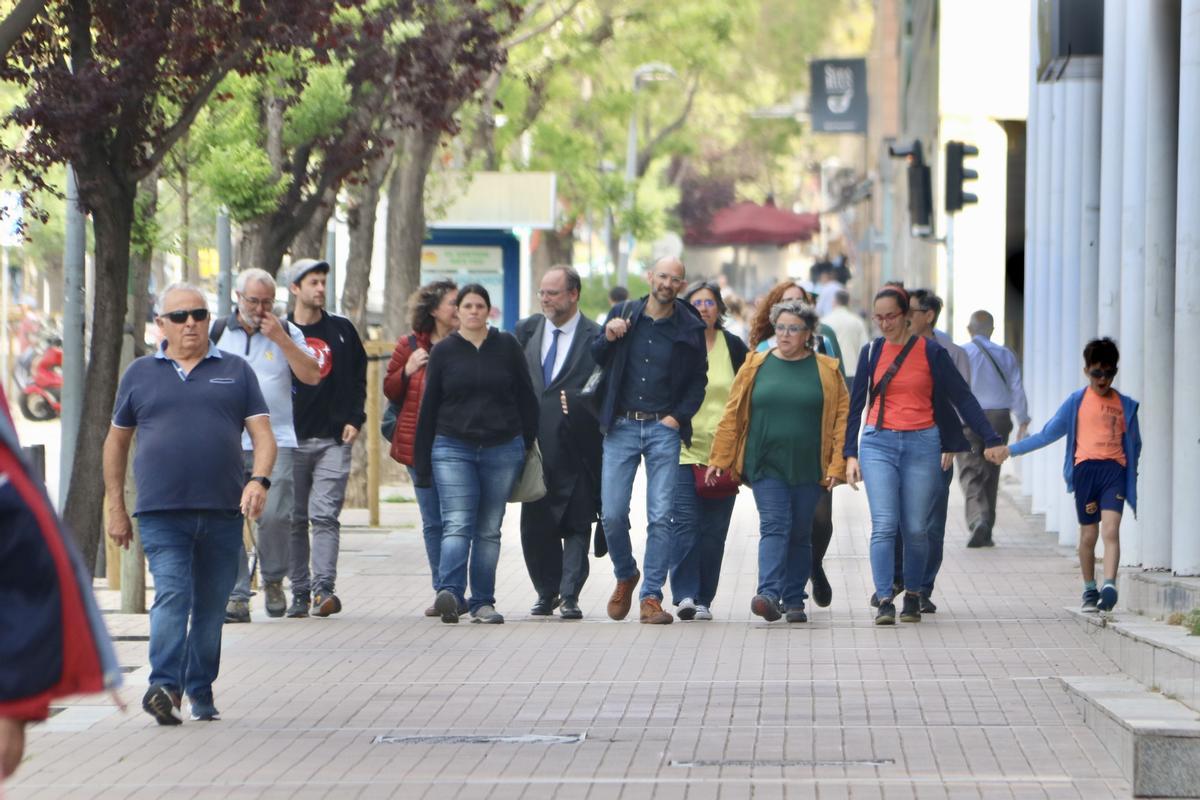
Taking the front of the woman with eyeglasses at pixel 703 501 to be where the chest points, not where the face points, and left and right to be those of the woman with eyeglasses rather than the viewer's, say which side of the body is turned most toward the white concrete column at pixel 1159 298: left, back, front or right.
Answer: left

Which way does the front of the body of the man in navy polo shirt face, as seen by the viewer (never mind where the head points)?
toward the camera

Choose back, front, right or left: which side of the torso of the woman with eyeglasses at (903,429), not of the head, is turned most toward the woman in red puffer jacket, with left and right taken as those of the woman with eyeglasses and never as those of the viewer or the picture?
right

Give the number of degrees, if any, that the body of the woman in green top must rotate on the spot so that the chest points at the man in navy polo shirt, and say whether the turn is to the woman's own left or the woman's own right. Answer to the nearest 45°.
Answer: approximately 45° to the woman's own right

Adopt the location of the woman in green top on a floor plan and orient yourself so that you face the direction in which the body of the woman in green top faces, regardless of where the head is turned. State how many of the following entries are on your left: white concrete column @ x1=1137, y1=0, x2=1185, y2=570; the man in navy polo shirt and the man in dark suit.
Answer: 1

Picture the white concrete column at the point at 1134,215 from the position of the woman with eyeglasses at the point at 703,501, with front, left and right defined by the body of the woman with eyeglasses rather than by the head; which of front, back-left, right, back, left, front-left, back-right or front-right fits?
left

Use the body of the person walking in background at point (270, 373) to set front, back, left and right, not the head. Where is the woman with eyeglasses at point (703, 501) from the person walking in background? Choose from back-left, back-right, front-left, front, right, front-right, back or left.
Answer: left

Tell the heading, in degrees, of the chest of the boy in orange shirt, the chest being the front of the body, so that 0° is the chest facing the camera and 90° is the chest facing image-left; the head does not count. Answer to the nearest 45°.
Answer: approximately 0°

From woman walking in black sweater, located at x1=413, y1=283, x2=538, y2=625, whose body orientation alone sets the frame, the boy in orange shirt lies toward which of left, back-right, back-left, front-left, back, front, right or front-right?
left
